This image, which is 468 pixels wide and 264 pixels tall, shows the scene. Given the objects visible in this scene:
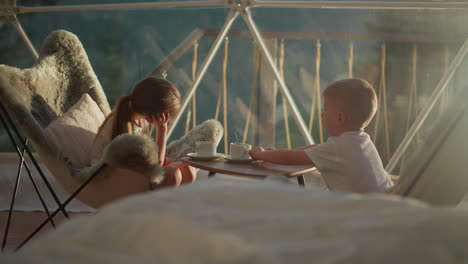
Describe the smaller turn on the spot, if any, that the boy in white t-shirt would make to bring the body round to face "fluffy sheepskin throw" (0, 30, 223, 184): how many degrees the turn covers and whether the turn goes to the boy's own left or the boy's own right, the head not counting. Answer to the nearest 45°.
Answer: approximately 45° to the boy's own left

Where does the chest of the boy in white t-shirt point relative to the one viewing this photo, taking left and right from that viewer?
facing away from the viewer and to the left of the viewer

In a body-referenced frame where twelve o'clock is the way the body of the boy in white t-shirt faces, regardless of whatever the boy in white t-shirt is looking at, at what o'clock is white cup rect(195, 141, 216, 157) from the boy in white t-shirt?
The white cup is roughly at 11 o'clock from the boy in white t-shirt.

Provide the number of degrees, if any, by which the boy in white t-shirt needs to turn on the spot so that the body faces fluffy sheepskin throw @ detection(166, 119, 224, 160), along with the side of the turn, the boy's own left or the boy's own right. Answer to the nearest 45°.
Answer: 0° — they already face it

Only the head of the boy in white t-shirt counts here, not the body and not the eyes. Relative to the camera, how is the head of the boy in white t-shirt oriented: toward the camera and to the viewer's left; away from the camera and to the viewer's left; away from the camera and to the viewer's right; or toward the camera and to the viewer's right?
away from the camera and to the viewer's left
